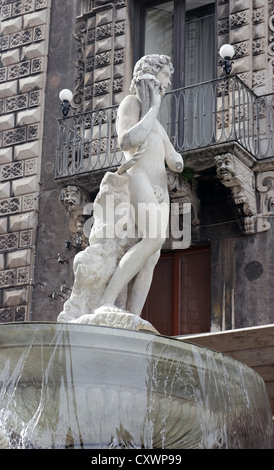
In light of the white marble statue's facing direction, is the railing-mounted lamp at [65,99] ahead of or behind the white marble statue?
behind

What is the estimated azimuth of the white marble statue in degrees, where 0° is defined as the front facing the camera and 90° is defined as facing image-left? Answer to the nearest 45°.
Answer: approximately 315°
